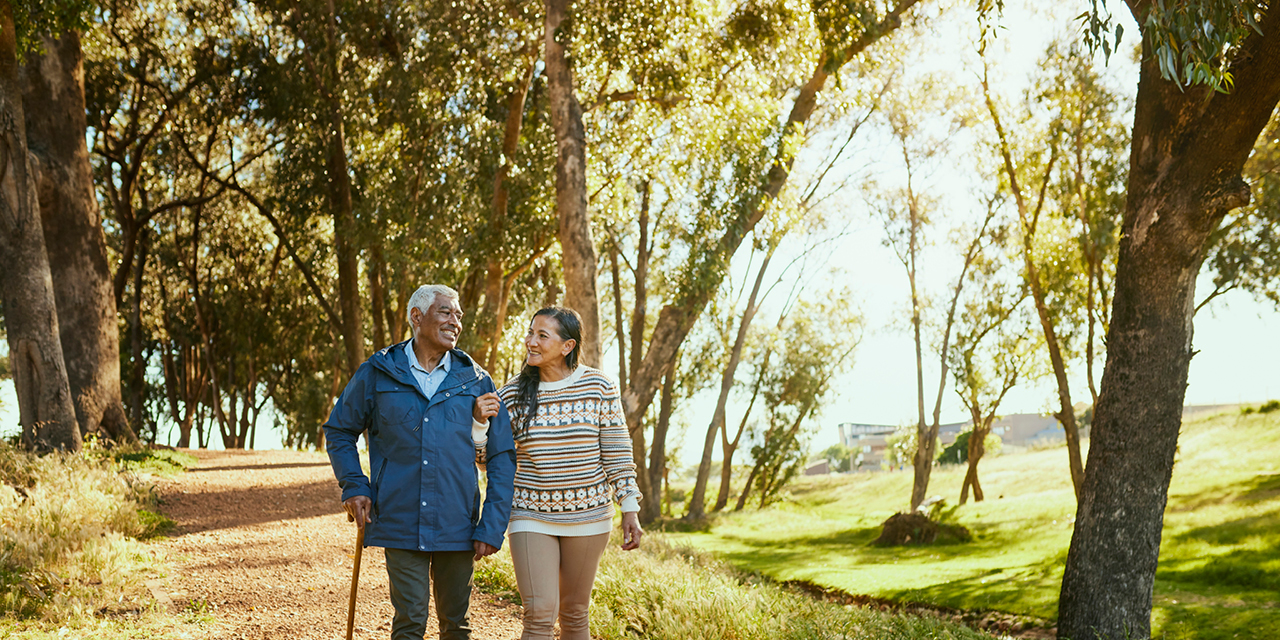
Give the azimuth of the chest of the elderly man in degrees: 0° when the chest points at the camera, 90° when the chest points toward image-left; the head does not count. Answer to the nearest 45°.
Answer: approximately 0°

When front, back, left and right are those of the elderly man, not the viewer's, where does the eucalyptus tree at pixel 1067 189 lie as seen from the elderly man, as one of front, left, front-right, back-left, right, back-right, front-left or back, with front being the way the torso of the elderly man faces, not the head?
back-left

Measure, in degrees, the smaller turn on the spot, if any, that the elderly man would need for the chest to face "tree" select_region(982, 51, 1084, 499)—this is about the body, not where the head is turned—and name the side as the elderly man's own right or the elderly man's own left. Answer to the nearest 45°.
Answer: approximately 135° to the elderly man's own left

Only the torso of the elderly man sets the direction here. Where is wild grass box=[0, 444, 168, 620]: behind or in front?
behind

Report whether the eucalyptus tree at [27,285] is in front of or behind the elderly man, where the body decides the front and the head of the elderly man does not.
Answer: behind

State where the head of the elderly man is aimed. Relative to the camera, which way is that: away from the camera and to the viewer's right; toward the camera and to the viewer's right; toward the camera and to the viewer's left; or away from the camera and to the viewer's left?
toward the camera and to the viewer's right

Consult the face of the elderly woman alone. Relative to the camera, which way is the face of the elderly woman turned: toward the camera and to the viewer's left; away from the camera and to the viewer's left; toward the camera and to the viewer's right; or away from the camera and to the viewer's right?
toward the camera and to the viewer's left

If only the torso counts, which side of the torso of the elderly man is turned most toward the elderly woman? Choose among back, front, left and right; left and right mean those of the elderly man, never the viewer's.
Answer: left
